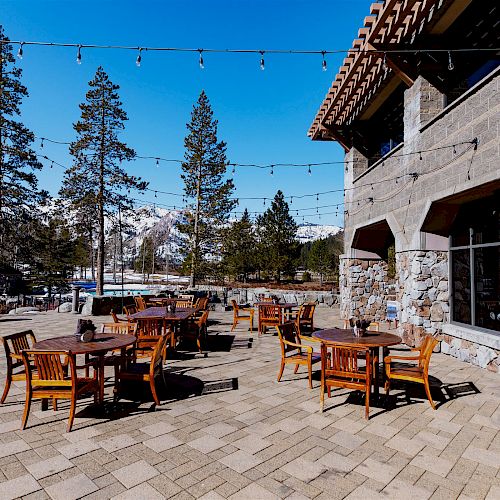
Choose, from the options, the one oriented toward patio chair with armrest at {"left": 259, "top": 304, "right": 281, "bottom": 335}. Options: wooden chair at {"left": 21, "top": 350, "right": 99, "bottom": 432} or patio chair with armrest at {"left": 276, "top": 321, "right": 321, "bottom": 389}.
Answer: the wooden chair

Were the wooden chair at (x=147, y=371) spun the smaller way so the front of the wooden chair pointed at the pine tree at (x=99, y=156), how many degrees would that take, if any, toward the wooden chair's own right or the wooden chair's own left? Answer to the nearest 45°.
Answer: approximately 90° to the wooden chair's own right

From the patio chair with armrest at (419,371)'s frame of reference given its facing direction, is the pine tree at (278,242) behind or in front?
in front

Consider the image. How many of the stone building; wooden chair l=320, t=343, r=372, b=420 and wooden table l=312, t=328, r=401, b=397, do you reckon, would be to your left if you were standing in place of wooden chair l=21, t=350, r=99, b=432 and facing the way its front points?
0

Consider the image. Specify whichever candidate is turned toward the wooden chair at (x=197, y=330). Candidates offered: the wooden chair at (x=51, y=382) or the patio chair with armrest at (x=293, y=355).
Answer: the wooden chair at (x=51, y=382)

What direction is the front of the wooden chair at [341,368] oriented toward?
away from the camera

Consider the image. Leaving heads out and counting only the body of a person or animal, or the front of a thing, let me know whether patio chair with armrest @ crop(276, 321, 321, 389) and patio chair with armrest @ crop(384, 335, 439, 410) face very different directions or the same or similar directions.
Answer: very different directions

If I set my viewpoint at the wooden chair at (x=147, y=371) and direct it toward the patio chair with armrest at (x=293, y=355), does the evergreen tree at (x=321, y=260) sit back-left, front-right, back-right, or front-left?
front-left

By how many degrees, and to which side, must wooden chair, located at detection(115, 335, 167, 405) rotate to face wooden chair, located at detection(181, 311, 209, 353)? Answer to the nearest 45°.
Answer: approximately 90° to its right

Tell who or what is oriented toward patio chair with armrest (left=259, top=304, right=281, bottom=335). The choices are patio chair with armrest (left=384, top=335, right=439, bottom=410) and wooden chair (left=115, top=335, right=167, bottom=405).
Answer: patio chair with armrest (left=384, top=335, right=439, bottom=410)

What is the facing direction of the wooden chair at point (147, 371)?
to the viewer's left

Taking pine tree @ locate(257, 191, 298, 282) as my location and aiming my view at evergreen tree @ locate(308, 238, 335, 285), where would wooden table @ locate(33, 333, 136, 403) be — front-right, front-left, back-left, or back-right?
back-right

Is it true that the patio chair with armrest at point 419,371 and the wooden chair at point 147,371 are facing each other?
no

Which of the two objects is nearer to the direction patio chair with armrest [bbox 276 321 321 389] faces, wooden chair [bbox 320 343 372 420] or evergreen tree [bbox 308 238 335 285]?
the wooden chair

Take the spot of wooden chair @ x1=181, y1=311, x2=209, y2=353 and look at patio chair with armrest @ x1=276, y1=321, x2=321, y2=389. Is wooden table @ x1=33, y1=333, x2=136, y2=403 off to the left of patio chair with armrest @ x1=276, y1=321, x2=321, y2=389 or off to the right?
right

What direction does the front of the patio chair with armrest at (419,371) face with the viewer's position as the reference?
facing away from the viewer and to the left of the viewer

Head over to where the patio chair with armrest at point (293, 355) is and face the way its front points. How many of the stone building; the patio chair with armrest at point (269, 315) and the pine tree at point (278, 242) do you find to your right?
0

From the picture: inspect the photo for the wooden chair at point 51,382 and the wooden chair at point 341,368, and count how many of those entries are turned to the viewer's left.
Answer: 0

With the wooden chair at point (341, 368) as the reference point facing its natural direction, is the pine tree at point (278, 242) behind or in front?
in front

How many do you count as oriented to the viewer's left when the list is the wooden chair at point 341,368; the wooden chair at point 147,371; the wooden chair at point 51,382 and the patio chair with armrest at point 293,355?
1

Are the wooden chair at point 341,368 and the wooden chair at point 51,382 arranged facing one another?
no
